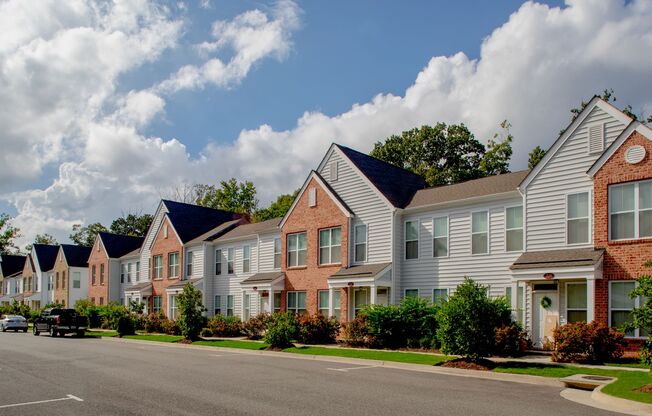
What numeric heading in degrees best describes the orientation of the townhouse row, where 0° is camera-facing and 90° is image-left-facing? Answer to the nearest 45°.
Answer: approximately 45°

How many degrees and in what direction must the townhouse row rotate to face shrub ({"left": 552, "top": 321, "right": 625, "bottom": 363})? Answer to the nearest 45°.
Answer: approximately 45° to its left

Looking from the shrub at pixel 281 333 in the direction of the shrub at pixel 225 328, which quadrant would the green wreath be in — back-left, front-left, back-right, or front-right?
back-right

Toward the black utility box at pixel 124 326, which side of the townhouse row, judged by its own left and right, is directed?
right

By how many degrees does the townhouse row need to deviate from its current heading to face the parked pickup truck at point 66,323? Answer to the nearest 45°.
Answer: approximately 90° to its right

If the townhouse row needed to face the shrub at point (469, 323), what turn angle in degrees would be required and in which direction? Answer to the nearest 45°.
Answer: approximately 45° to its left

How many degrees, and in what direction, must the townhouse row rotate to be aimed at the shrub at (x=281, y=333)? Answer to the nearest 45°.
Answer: approximately 45° to its right
